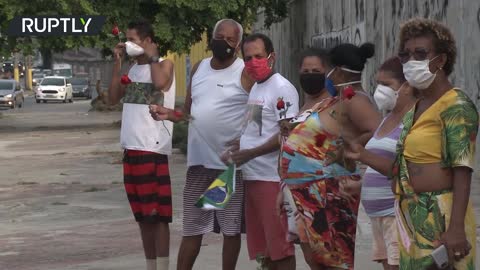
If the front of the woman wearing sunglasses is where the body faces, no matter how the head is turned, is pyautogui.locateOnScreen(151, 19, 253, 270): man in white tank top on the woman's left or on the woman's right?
on the woman's right

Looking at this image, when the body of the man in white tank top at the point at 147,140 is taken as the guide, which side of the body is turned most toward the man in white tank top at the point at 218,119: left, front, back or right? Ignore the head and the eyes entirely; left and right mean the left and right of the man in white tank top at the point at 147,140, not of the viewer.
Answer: left

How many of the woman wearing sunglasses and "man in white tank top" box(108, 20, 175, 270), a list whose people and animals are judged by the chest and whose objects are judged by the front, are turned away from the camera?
0

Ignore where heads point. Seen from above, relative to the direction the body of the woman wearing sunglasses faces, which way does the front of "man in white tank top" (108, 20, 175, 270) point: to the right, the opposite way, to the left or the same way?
the same way

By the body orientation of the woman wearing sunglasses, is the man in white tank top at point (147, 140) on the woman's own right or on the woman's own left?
on the woman's own right

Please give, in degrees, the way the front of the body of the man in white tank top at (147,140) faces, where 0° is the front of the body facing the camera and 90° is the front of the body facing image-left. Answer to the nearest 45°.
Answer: approximately 45°

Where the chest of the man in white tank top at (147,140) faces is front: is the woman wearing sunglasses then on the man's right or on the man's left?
on the man's left

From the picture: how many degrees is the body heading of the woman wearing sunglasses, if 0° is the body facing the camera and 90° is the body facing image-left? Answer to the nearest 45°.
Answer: approximately 45°

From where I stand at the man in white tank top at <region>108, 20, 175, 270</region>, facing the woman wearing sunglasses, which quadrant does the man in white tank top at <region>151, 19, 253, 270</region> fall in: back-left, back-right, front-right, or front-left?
front-left

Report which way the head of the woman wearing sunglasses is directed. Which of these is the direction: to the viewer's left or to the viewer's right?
to the viewer's left
